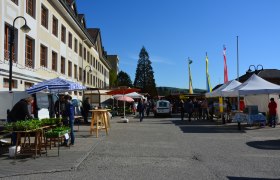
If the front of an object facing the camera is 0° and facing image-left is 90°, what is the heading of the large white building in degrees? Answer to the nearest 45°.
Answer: approximately 315°

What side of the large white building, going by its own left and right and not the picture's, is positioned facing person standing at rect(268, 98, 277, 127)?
front

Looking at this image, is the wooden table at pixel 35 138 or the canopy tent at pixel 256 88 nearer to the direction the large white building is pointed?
the canopy tent

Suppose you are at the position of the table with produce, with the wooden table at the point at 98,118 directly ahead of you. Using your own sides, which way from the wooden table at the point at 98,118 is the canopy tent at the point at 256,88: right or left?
right

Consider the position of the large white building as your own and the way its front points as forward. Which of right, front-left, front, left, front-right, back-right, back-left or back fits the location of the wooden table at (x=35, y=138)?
front-right

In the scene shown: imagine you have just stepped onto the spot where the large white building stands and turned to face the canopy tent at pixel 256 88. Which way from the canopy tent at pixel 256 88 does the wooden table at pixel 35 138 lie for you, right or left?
right

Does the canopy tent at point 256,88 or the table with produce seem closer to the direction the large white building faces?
the canopy tent

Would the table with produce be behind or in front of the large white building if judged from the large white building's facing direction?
in front

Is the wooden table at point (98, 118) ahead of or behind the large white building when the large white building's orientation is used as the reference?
ahead
